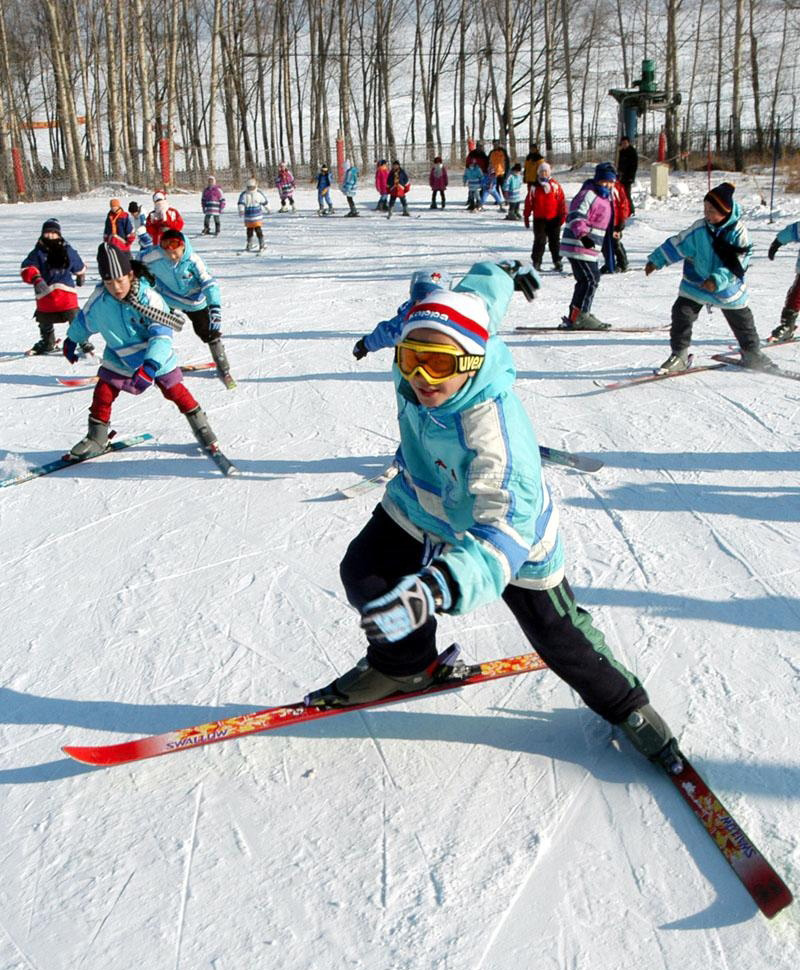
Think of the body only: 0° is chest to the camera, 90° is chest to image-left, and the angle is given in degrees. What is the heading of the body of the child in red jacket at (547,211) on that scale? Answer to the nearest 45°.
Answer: approximately 0°

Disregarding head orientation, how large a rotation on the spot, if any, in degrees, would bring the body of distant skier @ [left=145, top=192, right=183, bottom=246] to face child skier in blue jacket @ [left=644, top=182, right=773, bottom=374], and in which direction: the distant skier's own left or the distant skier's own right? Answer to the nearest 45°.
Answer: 0° — they already face them

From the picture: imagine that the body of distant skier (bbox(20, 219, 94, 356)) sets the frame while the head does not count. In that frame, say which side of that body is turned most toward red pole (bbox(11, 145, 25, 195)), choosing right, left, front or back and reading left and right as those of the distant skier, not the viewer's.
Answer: back

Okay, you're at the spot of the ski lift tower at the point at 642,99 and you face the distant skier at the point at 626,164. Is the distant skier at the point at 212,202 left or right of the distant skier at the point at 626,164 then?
right
